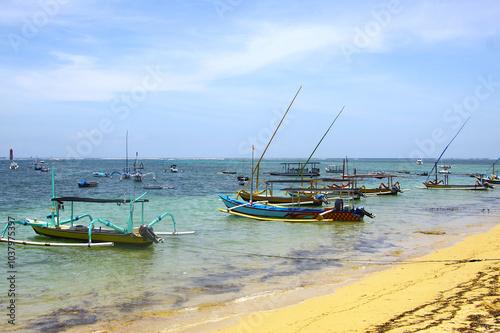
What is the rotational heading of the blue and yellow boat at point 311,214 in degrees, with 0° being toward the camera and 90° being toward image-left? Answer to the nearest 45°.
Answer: approximately 90°
